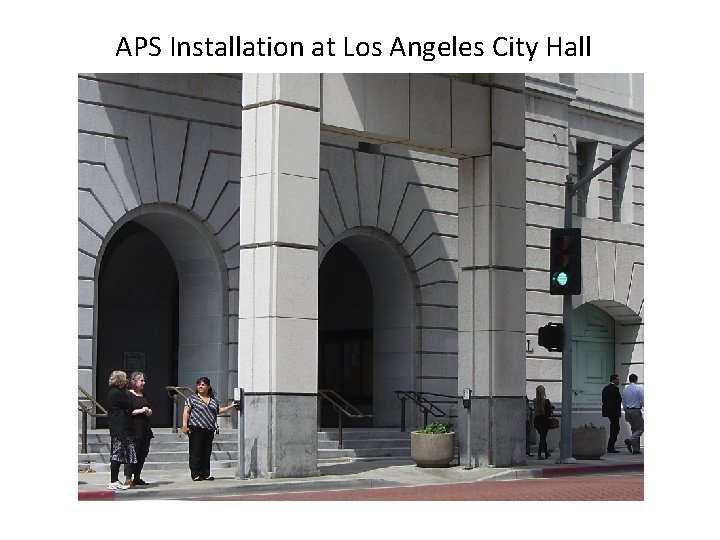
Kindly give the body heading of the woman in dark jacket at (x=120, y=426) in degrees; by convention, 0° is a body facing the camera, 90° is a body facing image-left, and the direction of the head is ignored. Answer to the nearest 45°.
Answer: approximately 270°

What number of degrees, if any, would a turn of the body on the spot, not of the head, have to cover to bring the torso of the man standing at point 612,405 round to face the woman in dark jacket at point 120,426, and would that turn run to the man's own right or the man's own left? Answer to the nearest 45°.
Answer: approximately 135° to the man's own right

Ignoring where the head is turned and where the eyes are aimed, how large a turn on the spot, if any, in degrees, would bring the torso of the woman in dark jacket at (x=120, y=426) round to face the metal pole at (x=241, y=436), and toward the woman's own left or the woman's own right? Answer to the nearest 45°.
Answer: approximately 45° to the woman's own left
